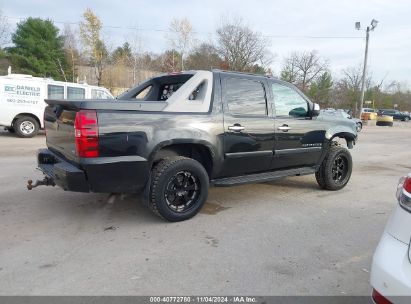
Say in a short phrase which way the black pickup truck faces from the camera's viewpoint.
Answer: facing away from the viewer and to the right of the viewer

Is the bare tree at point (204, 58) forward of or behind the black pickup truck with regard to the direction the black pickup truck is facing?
forward

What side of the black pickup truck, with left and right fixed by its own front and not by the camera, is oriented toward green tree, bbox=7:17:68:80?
left

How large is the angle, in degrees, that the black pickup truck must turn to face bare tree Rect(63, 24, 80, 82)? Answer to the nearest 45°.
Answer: approximately 45° to its left

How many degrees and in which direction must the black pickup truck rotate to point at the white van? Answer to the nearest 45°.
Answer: approximately 90° to its left

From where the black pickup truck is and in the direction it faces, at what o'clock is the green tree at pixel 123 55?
The green tree is roughly at 10 o'clock from the black pickup truck.

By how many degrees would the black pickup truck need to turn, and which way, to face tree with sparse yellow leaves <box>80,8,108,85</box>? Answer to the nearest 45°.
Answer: approximately 45° to its left
